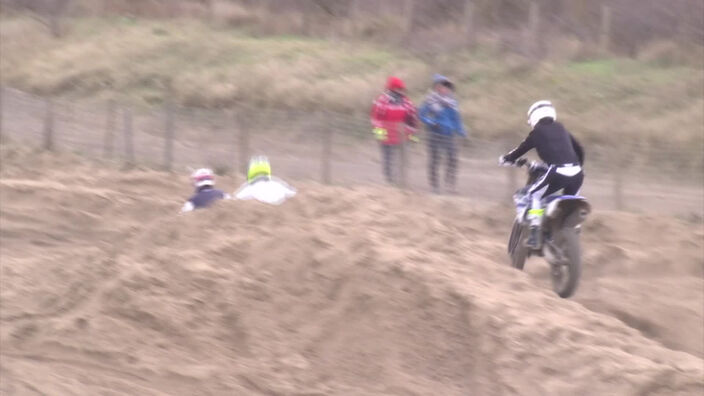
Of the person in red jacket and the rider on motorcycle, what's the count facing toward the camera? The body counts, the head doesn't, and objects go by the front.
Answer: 1

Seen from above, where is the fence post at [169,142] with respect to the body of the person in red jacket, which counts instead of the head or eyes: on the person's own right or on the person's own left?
on the person's own right

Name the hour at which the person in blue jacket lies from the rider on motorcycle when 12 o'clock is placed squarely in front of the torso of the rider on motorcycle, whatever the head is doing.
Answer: The person in blue jacket is roughly at 1 o'clock from the rider on motorcycle.

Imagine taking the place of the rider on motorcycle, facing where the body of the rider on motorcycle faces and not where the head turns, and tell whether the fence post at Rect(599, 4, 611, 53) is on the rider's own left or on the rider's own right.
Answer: on the rider's own right

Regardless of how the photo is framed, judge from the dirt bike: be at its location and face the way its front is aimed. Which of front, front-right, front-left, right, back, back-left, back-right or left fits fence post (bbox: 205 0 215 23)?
front

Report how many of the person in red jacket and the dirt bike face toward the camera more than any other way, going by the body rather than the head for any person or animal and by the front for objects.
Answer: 1

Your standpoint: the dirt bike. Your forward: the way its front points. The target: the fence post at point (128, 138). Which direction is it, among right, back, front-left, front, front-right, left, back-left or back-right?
front

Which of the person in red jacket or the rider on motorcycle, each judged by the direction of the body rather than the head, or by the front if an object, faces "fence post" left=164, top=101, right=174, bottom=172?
the rider on motorcycle

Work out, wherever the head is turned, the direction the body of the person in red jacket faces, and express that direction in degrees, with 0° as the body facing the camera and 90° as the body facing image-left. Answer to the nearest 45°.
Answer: approximately 0°

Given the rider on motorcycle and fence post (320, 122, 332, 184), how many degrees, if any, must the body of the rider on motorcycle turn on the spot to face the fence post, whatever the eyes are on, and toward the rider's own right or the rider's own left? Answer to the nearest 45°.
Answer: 0° — they already face it

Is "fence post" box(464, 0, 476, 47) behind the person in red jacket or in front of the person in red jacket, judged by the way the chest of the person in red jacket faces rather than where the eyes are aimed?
behind

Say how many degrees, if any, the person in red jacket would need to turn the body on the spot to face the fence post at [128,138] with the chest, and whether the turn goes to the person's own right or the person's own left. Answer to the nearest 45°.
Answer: approximately 135° to the person's own right
